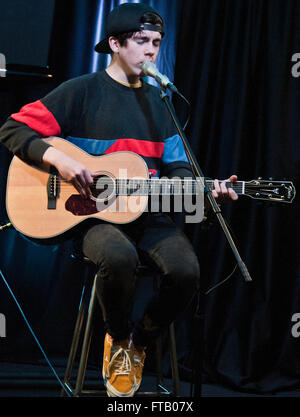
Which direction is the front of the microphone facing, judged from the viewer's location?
facing to the left of the viewer

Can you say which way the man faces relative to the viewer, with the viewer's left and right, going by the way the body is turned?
facing the viewer and to the right of the viewer
